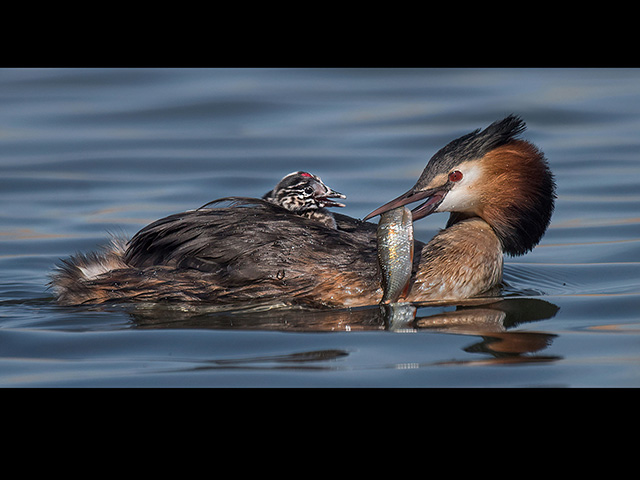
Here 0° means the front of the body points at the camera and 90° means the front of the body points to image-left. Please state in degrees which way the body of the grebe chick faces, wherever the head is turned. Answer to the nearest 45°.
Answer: approximately 270°
